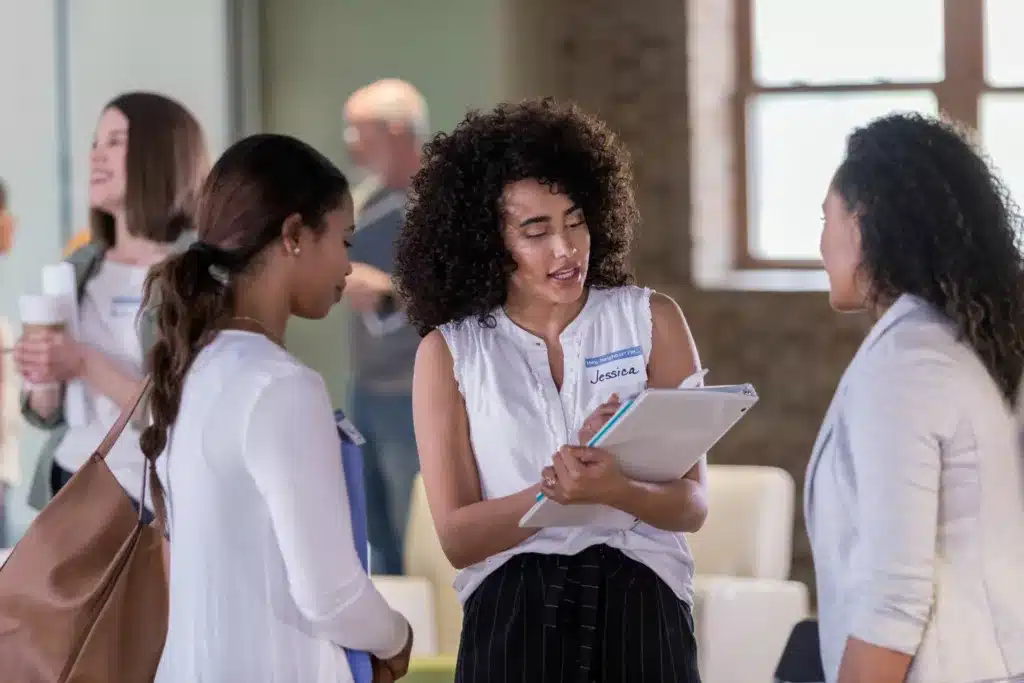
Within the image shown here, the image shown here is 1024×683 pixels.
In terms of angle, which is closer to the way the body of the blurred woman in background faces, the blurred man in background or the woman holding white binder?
the woman holding white binder

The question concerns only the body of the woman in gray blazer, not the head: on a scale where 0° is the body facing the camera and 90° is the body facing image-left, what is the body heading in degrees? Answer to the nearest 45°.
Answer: approximately 135°

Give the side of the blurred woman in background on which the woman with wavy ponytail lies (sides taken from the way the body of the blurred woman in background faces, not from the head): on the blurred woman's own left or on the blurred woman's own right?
on the blurred woman's own left

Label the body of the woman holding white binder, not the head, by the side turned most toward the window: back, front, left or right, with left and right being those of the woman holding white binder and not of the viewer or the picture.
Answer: back

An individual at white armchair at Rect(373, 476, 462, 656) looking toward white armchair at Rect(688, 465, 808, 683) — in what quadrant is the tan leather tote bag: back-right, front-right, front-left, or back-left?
back-right

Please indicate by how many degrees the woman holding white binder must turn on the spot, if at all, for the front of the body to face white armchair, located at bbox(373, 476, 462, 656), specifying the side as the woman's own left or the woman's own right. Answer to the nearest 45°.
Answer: approximately 180°

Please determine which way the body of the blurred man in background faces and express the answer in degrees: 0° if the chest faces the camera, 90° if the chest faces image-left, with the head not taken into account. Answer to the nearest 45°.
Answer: approximately 45°

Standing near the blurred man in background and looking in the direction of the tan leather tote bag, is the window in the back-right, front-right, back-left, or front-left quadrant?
back-left

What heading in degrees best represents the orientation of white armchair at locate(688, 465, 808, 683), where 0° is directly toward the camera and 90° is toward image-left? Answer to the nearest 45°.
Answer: approximately 45°

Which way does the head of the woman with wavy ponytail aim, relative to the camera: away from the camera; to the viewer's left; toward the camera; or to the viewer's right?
to the viewer's right
